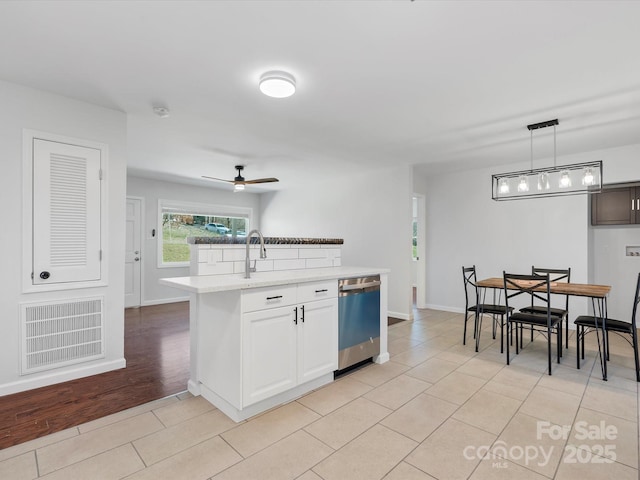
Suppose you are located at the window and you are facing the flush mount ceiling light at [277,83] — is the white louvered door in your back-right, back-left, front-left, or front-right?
front-right

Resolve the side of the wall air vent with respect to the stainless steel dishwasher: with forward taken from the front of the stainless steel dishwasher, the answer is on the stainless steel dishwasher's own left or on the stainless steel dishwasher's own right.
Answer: on the stainless steel dishwasher's own right

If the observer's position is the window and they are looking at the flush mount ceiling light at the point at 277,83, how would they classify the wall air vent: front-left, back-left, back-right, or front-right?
front-right

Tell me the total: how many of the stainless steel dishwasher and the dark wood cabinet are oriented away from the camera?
0

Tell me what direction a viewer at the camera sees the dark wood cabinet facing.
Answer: facing the viewer

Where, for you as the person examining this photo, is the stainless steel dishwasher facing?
facing the viewer and to the right of the viewer

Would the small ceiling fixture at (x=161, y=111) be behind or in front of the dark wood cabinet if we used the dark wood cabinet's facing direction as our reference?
in front

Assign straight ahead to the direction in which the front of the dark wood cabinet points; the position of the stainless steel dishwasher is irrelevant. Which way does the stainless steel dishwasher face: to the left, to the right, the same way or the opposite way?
to the left

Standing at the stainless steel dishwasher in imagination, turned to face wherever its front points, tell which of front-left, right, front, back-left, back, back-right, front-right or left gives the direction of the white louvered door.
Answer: back-right

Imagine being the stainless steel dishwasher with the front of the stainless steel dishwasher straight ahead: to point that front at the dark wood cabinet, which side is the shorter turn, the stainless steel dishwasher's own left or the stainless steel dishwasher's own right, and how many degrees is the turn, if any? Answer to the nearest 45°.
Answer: approximately 90° to the stainless steel dishwasher's own left

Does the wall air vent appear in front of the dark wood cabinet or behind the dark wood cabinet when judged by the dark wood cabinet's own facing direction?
in front
